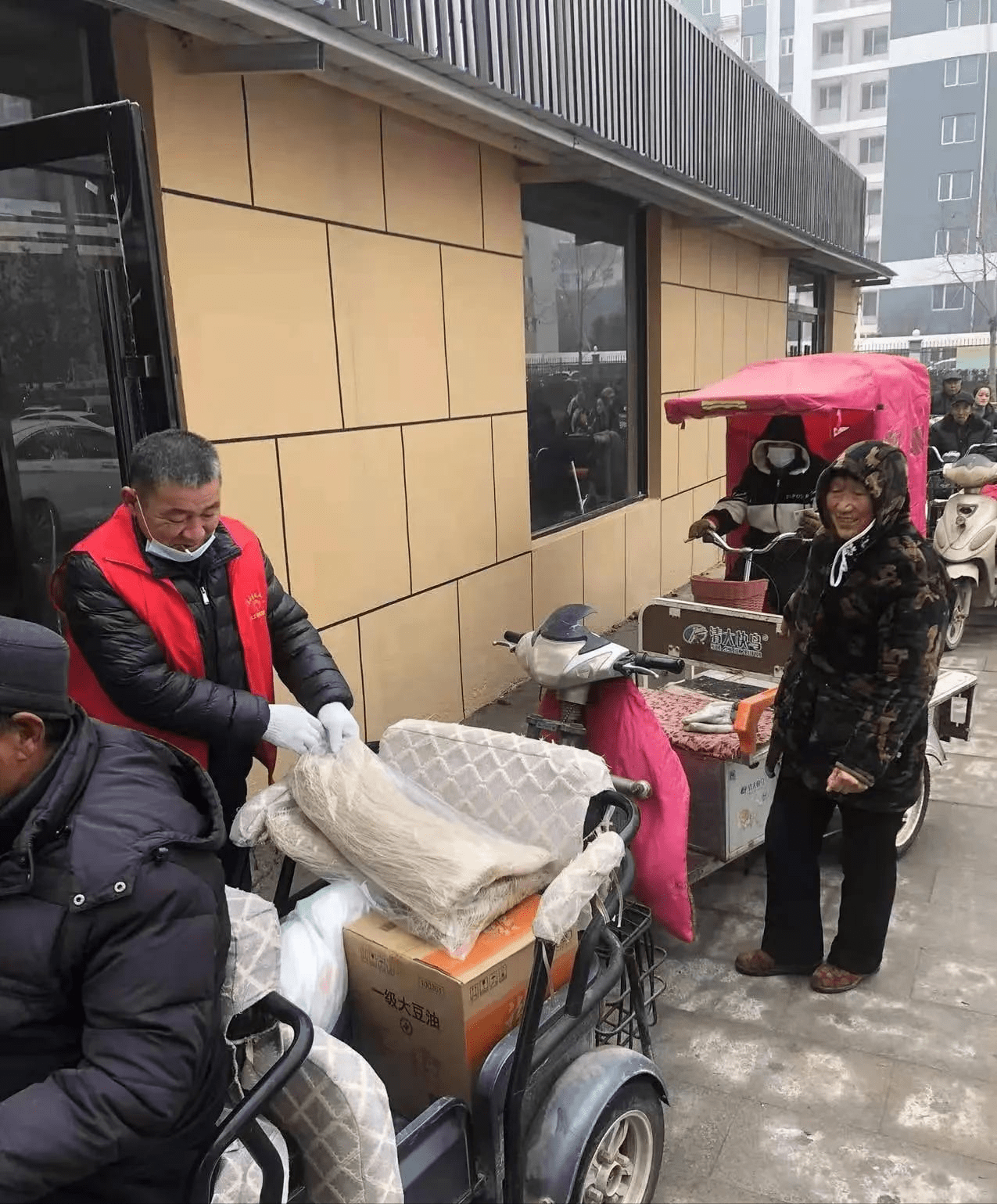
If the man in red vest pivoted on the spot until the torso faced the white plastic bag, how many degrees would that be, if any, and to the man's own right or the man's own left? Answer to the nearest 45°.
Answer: approximately 45° to the man's own right

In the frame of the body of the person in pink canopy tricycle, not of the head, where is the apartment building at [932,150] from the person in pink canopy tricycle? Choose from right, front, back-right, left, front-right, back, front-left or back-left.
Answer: back

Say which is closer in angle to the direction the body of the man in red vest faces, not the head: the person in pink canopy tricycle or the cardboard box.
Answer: the cardboard box

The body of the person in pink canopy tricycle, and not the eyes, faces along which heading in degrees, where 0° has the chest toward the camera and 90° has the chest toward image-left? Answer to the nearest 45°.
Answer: approximately 0°

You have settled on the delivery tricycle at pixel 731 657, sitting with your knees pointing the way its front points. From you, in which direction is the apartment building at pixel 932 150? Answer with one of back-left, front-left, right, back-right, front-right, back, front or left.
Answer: back-right

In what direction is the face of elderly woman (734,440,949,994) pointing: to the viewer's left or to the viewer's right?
to the viewer's left

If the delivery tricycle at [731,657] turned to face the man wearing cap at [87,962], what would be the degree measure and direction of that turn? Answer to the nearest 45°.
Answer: approximately 45° to its left

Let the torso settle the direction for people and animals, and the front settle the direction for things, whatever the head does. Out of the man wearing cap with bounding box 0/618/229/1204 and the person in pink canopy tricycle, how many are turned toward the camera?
1

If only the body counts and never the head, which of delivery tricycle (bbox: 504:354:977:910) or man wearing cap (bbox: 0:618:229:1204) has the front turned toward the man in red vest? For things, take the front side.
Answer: the delivery tricycle

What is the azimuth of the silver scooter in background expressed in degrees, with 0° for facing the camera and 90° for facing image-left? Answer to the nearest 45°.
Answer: approximately 45°
